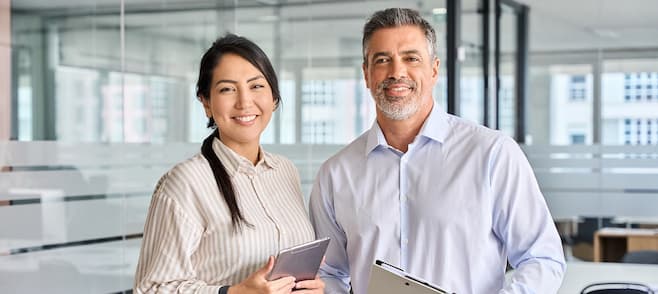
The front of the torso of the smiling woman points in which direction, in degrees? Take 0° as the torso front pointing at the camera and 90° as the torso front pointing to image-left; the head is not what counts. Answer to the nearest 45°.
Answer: approximately 315°

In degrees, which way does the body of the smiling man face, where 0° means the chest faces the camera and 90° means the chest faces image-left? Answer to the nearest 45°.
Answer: approximately 0°

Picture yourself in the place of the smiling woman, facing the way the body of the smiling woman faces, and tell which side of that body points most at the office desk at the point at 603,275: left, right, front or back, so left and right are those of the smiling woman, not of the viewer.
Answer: left

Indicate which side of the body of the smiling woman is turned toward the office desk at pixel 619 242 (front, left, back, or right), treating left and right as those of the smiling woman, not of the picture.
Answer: left

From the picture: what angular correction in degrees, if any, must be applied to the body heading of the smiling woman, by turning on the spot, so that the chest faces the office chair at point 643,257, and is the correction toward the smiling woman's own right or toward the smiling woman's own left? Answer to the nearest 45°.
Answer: approximately 90° to the smiling woman's own left

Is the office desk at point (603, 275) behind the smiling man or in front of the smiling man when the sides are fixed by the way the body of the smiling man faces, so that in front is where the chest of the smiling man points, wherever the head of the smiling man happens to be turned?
behind

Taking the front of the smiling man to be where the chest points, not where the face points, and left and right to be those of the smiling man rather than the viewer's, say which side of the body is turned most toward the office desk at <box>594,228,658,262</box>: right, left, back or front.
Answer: back
